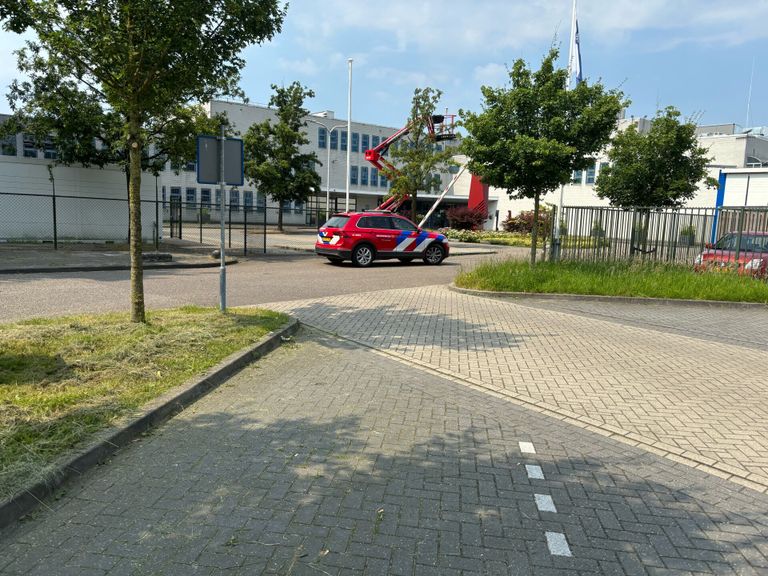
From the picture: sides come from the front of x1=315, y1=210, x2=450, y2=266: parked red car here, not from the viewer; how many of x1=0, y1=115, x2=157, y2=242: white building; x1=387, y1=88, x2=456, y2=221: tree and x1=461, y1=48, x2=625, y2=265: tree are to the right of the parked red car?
1

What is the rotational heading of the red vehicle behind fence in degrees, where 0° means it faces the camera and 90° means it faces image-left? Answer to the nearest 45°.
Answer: approximately 45°

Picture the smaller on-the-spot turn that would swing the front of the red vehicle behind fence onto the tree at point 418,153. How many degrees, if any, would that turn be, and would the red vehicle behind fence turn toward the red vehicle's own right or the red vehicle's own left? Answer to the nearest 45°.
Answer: approximately 90° to the red vehicle's own right

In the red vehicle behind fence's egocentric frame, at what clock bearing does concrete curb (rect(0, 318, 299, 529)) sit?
The concrete curb is roughly at 11 o'clock from the red vehicle behind fence.

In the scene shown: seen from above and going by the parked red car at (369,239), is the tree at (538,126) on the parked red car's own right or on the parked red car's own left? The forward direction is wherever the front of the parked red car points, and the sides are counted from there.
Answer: on the parked red car's own right

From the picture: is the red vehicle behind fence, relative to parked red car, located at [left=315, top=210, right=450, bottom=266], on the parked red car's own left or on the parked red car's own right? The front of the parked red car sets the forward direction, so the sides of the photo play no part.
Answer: on the parked red car's own right
